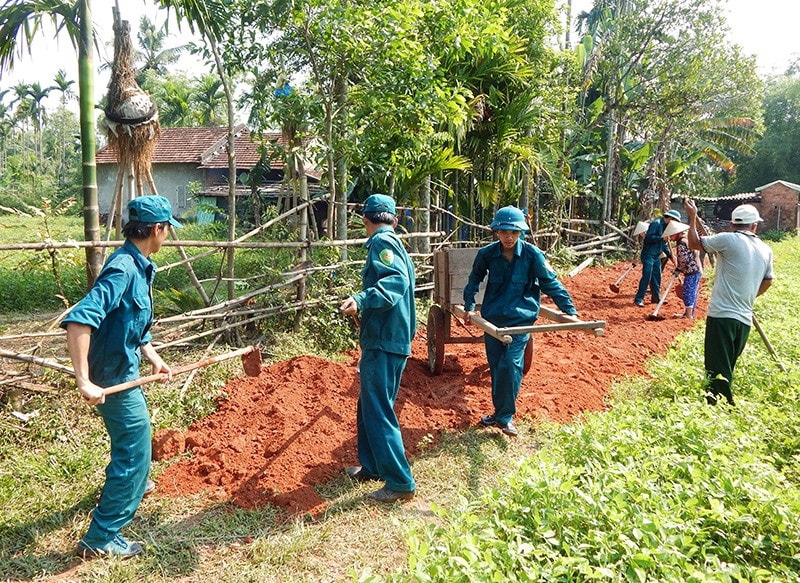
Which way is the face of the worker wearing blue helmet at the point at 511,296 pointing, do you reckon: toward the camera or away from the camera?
toward the camera

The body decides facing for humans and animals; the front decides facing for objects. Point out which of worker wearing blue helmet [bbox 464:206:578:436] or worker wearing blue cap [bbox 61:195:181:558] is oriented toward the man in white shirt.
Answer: the worker wearing blue cap

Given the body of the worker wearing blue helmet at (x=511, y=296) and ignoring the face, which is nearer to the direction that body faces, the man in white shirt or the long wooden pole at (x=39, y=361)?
the long wooden pole

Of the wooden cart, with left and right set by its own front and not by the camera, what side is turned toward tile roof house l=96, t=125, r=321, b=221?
back

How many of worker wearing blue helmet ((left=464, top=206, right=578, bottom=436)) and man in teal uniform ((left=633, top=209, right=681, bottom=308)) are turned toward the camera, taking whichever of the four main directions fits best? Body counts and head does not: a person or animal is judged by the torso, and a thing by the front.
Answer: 1

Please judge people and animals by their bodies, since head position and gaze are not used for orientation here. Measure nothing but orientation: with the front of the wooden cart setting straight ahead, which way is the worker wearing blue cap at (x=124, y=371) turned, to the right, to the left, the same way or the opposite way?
to the left

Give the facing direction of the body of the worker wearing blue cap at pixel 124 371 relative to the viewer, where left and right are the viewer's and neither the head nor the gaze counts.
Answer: facing to the right of the viewer

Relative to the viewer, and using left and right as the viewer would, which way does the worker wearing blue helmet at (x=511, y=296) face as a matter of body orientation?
facing the viewer

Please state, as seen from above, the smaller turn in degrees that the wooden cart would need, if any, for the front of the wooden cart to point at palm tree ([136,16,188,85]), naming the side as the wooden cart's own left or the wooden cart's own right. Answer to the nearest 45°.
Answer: approximately 180°

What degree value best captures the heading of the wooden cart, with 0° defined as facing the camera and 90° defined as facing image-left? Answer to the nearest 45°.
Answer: approximately 315°

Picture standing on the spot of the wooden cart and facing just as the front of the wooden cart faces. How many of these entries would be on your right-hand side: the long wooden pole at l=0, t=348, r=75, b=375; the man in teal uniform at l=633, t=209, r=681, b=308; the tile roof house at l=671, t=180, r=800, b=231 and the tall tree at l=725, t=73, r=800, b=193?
1

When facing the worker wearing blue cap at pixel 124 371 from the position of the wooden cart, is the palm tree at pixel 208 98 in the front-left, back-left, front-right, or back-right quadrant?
back-right

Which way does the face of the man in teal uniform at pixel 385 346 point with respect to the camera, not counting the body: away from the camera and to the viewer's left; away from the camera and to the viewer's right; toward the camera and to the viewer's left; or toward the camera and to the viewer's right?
away from the camera and to the viewer's left

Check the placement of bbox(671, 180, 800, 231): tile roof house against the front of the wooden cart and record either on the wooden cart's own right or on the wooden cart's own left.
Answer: on the wooden cart's own left
